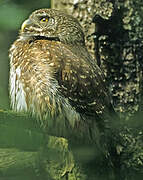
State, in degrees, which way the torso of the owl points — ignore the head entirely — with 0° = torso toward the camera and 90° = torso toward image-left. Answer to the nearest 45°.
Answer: approximately 90°

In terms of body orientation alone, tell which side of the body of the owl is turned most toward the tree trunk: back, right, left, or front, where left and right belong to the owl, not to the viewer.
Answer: back
